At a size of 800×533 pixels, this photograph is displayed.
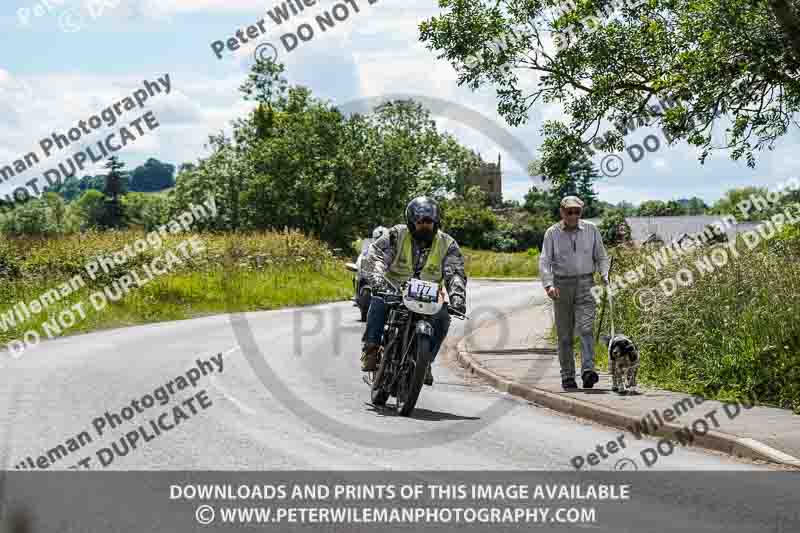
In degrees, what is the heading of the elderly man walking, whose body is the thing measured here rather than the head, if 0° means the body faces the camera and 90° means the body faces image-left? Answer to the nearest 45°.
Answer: approximately 0°

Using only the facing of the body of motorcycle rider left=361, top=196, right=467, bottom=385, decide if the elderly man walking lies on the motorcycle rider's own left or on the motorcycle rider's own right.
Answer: on the motorcycle rider's own left

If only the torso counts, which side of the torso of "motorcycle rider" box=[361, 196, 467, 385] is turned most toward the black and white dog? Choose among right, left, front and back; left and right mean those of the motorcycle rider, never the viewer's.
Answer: left

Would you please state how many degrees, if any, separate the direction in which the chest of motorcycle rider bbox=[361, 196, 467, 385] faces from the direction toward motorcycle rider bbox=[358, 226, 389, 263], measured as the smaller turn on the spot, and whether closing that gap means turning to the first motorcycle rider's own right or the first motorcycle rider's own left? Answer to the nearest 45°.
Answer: approximately 180°

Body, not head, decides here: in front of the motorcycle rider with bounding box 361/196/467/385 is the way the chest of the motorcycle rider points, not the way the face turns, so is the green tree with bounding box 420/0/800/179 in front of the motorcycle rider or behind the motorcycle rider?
behind

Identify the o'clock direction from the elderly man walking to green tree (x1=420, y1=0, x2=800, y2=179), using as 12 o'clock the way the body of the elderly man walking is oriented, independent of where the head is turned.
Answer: The green tree is roughly at 6 o'clock from the elderly man walking.

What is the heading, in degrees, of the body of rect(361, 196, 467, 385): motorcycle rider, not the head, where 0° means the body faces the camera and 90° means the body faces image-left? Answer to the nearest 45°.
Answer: approximately 0°
